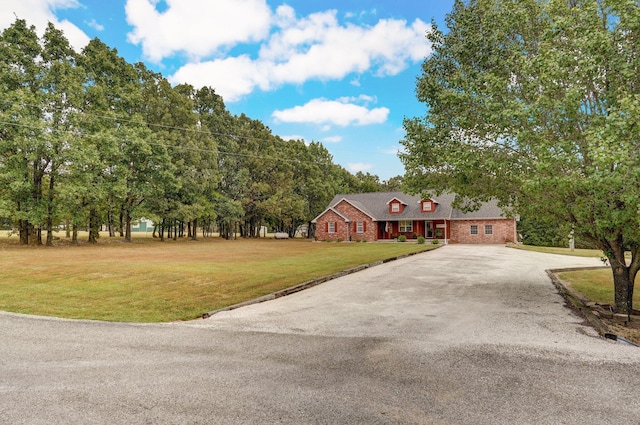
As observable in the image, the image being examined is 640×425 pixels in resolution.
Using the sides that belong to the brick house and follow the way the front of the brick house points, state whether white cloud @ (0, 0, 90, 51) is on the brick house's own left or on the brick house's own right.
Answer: on the brick house's own right

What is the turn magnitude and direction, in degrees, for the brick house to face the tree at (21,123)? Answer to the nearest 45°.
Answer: approximately 45° to its right

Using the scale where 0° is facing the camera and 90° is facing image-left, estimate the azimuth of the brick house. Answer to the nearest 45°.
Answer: approximately 0°

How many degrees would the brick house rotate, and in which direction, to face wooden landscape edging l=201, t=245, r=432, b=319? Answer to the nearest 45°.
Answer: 0° — it already faces it

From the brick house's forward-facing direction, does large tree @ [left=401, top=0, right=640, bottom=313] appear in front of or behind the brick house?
in front

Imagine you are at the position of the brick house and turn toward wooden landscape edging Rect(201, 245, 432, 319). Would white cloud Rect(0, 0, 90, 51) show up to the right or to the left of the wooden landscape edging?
right
